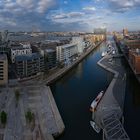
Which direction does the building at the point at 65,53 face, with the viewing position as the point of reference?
facing the viewer and to the right of the viewer

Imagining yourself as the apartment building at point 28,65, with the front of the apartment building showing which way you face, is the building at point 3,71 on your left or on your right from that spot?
on your right

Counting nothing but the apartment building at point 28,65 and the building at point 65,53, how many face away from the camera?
0

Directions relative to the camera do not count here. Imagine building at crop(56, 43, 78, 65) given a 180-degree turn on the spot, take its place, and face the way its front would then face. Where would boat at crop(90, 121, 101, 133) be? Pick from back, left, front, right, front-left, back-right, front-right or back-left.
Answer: back-left

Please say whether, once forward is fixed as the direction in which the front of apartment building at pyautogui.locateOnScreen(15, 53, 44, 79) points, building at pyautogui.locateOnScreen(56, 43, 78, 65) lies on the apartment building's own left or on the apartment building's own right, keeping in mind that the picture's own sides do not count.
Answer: on the apartment building's own left

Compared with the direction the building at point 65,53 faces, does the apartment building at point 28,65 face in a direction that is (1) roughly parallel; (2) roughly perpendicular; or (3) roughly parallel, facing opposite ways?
roughly parallel

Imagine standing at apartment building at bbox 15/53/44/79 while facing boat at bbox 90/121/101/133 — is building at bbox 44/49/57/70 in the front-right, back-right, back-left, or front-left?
back-left

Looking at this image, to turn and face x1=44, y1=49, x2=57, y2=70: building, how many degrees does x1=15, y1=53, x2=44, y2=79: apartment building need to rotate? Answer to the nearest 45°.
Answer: approximately 90° to its left

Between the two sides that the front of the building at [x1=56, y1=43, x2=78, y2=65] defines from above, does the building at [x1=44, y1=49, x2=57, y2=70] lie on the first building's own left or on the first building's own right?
on the first building's own right

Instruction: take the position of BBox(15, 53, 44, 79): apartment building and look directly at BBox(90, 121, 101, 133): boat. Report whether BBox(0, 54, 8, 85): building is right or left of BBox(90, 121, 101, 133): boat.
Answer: right
